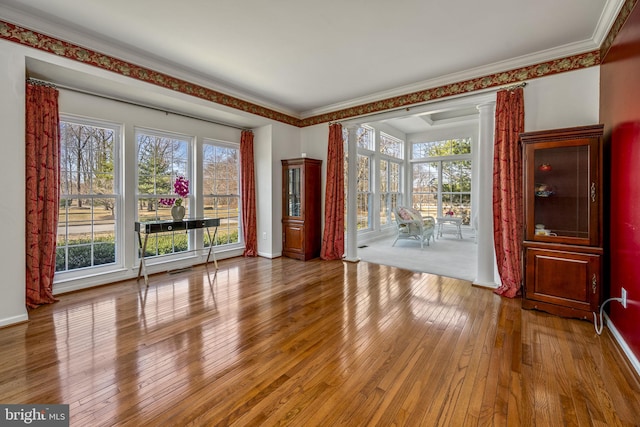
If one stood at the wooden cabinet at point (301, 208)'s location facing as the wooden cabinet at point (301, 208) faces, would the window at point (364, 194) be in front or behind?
behind

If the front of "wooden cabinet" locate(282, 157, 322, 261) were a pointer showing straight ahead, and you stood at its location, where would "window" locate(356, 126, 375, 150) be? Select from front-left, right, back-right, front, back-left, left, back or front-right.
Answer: back

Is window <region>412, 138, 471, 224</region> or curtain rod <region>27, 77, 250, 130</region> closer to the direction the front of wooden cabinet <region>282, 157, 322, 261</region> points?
the curtain rod

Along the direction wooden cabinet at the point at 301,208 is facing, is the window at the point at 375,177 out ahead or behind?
behind

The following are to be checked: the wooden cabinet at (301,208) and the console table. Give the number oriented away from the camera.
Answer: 0

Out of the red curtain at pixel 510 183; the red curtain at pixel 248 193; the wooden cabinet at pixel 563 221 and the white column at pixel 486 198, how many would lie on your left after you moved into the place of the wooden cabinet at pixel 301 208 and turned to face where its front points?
3

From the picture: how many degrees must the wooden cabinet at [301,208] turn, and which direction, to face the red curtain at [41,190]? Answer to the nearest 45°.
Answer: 0° — it already faces it

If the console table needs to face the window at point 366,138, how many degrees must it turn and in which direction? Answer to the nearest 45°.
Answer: approximately 45° to its left

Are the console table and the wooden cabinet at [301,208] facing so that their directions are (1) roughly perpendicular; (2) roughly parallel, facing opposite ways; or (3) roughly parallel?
roughly perpendicular

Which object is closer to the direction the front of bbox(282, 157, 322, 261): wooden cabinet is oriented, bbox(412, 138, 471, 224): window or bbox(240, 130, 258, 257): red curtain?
the red curtain

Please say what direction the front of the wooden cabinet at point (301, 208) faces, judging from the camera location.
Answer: facing the viewer and to the left of the viewer

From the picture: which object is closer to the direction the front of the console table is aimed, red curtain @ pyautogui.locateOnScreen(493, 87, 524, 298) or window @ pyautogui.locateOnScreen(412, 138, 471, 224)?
the red curtain

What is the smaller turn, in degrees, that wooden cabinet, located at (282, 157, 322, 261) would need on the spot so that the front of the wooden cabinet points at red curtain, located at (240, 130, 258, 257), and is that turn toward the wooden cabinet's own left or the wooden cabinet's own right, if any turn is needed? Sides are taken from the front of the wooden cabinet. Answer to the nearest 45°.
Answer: approximately 45° to the wooden cabinet's own right

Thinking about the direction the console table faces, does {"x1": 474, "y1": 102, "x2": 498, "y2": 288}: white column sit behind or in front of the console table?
in front

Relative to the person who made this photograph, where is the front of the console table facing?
facing the viewer and to the right of the viewer
